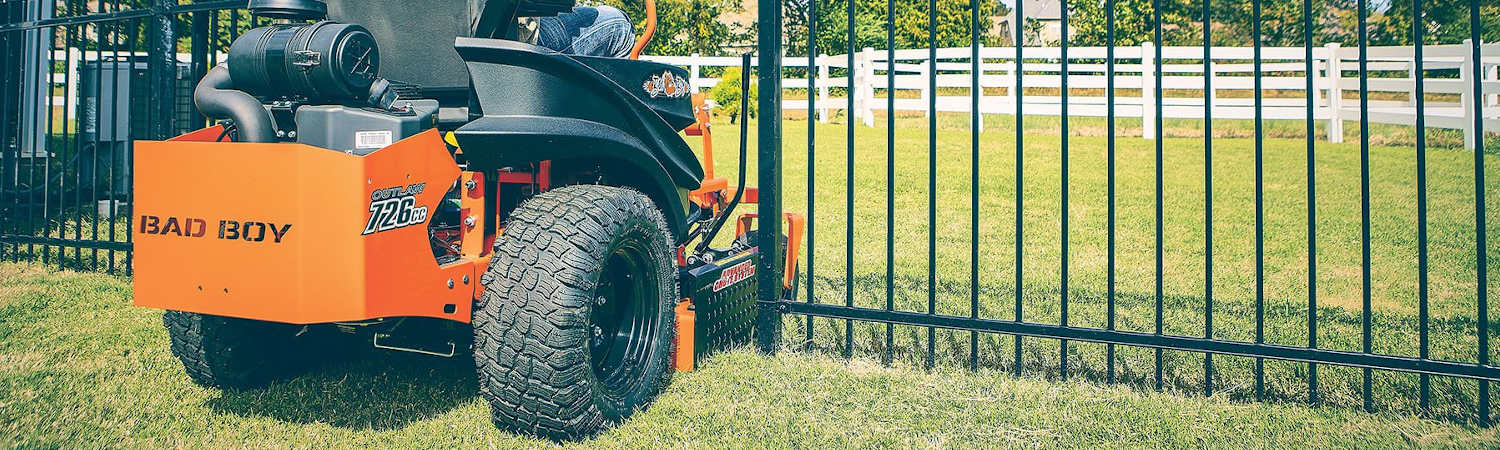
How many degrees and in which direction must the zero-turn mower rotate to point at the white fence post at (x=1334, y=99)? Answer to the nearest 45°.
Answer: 0° — it already faces it

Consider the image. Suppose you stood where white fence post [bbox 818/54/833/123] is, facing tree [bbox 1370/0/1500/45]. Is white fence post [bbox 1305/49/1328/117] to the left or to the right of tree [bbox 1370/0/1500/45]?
right

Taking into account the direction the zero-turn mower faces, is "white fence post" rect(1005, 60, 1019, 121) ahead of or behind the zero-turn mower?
ahead

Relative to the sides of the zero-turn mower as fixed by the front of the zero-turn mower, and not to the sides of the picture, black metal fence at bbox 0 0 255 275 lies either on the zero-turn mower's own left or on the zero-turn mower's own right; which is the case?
on the zero-turn mower's own left

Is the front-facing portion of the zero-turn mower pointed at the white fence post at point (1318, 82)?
yes

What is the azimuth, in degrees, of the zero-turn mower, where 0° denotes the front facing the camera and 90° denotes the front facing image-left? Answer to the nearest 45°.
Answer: approximately 225°

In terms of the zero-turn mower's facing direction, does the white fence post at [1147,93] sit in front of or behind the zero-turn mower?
in front

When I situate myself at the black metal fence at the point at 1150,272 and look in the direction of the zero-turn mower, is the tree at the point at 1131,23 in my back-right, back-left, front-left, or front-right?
back-right

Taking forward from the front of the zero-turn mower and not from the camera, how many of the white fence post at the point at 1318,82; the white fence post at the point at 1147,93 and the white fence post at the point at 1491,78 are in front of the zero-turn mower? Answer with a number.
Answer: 3

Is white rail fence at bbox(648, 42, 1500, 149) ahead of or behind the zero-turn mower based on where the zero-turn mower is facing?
ahead

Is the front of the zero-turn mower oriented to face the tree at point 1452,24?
yes

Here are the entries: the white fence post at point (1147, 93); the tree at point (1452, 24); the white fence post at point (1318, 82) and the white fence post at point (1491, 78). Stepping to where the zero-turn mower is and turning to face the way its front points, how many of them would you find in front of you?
4
